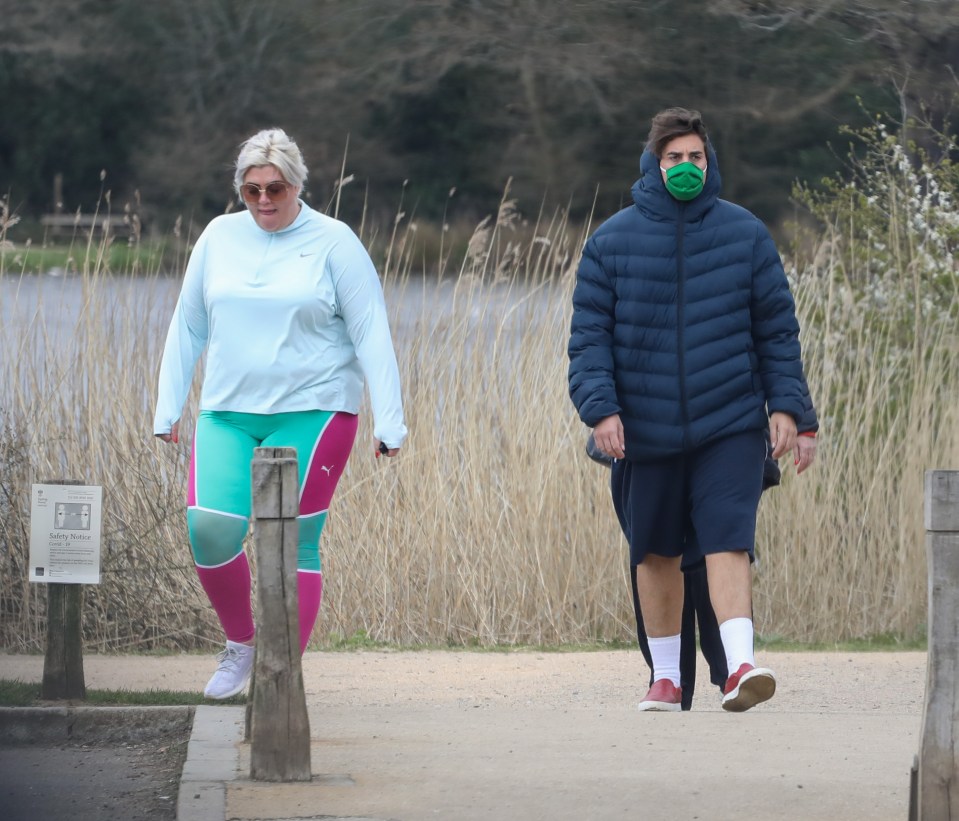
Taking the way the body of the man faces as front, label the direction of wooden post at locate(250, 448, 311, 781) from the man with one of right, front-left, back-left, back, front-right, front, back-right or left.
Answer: front-right

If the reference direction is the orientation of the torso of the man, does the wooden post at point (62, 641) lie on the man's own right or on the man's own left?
on the man's own right

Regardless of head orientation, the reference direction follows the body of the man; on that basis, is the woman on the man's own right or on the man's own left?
on the man's own right

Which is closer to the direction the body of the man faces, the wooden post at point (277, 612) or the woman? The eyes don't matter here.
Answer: the wooden post

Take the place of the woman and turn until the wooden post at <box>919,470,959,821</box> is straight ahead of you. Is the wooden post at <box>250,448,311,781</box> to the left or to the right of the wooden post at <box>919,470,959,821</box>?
right

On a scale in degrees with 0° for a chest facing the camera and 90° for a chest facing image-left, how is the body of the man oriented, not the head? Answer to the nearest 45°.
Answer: approximately 0°

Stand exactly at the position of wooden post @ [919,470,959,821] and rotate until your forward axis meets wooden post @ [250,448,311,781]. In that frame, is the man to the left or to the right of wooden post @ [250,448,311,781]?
right
